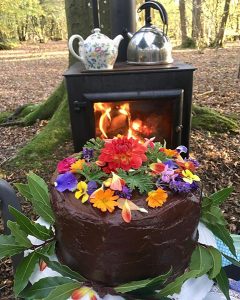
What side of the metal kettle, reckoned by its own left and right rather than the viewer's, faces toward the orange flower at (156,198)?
left

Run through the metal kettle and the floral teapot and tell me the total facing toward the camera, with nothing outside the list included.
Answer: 0

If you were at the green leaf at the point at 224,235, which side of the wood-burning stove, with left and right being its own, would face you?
front

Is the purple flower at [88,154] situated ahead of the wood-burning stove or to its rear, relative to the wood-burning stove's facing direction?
ahead

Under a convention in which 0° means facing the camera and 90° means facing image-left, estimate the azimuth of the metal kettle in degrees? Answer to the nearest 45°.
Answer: approximately 90°

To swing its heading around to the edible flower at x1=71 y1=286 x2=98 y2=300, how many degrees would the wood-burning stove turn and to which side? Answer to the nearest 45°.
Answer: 0° — it already faces it

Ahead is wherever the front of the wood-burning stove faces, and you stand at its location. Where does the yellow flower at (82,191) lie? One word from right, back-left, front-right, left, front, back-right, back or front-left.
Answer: front

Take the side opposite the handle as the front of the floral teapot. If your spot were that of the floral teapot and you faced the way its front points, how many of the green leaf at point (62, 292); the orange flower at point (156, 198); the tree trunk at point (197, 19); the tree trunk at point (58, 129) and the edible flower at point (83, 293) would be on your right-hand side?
3

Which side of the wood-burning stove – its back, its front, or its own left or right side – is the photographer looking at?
front

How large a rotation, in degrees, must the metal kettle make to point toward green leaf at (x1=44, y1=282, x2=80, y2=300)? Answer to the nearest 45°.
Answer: approximately 90° to its left

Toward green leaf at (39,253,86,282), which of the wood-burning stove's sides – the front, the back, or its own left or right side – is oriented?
front

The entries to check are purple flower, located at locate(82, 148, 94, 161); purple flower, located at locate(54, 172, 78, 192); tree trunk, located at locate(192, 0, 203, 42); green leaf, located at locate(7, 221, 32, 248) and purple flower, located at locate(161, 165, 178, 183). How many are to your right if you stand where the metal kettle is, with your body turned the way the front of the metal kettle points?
1

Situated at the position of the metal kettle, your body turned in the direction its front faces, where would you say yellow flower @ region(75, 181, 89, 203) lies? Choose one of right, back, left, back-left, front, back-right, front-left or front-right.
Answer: left
